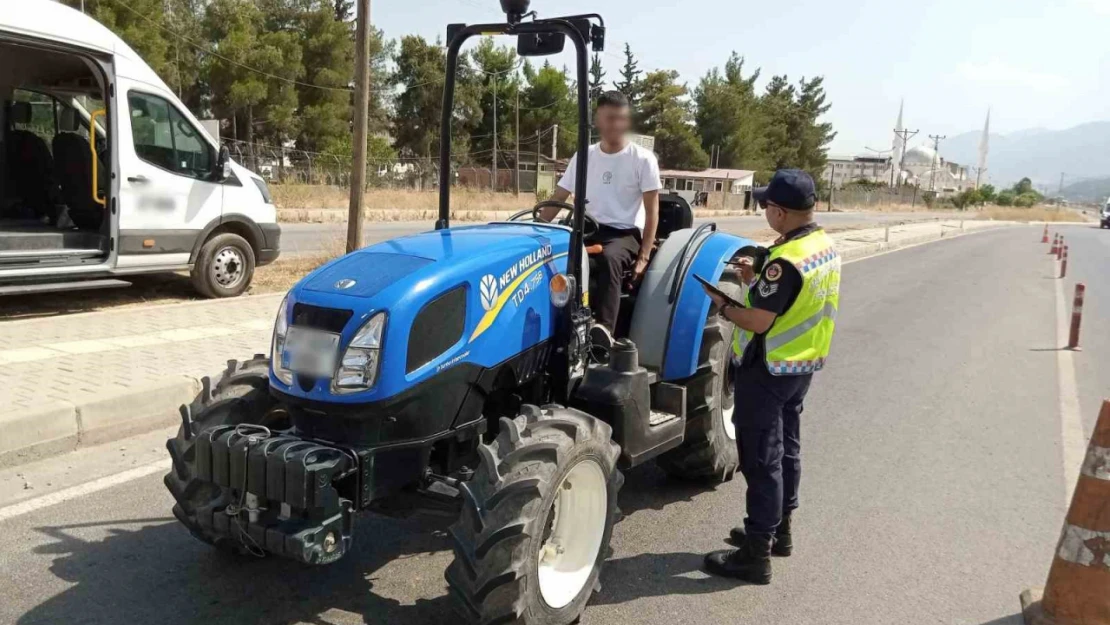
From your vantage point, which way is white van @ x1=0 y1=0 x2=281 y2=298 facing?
to the viewer's right

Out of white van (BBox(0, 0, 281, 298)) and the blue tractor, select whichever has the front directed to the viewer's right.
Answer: the white van

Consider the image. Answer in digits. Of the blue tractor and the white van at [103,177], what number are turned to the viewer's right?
1

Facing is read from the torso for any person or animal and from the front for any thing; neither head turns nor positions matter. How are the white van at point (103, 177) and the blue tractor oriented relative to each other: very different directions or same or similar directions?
very different directions

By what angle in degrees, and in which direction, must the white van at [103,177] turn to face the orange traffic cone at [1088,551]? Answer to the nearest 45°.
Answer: approximately 45° to its right

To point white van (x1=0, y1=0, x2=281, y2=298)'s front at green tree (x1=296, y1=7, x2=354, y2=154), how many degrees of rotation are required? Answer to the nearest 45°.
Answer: approximately 90° to its left

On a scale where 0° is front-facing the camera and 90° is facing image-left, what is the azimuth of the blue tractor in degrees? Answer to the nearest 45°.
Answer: approximately 45°

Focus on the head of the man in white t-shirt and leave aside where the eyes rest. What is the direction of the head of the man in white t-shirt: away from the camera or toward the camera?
toward the camera

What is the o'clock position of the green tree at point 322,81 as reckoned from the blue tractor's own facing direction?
The green tree is roughly at 4 o'clock from the blue tractor.

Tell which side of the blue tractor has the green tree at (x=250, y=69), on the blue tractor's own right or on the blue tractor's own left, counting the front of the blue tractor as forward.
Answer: on the blue tractor's own right

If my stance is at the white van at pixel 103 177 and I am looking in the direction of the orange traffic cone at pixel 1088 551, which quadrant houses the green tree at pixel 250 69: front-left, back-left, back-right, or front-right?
back-left

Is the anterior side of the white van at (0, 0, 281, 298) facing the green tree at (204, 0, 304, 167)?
no

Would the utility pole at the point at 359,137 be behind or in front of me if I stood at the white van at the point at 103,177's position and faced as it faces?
in front
